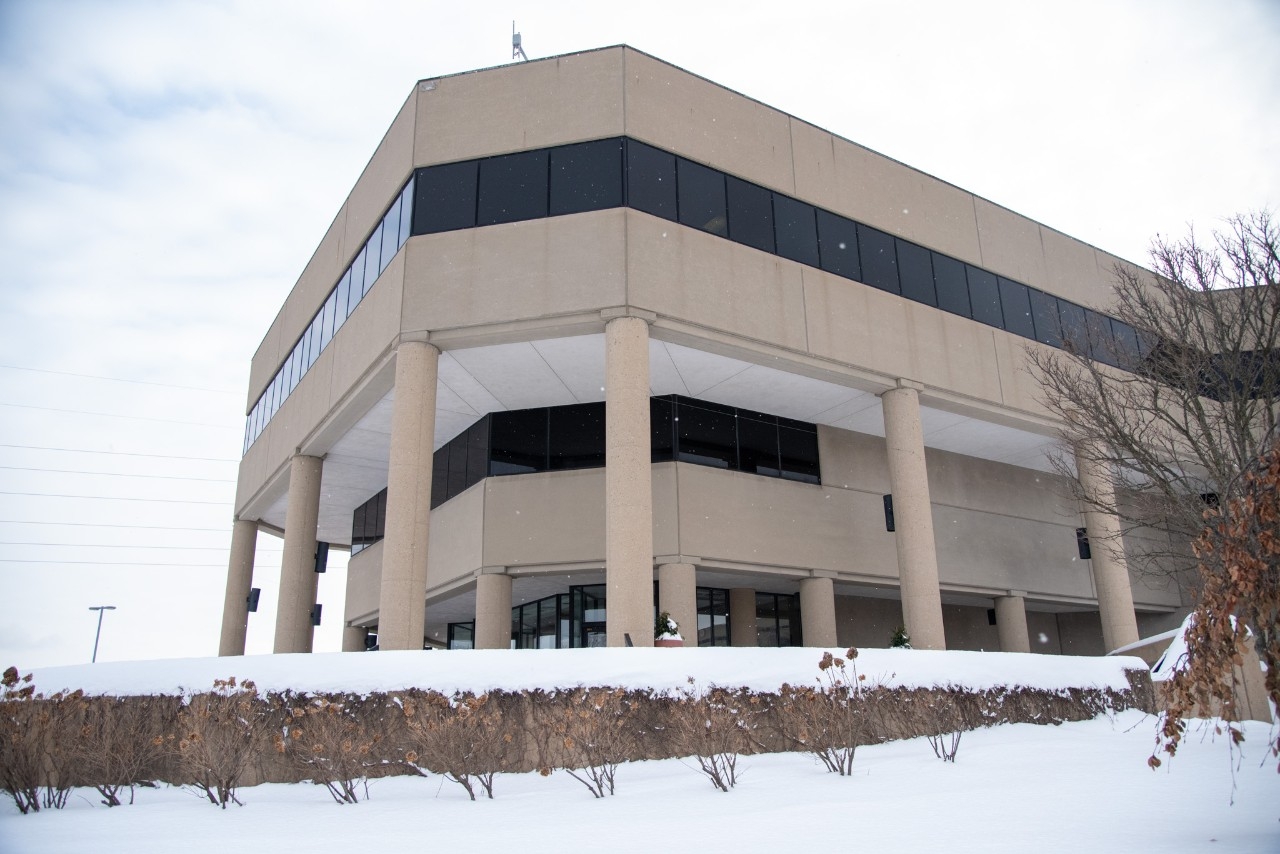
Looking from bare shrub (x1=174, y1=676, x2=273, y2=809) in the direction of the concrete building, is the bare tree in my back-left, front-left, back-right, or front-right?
front-right
